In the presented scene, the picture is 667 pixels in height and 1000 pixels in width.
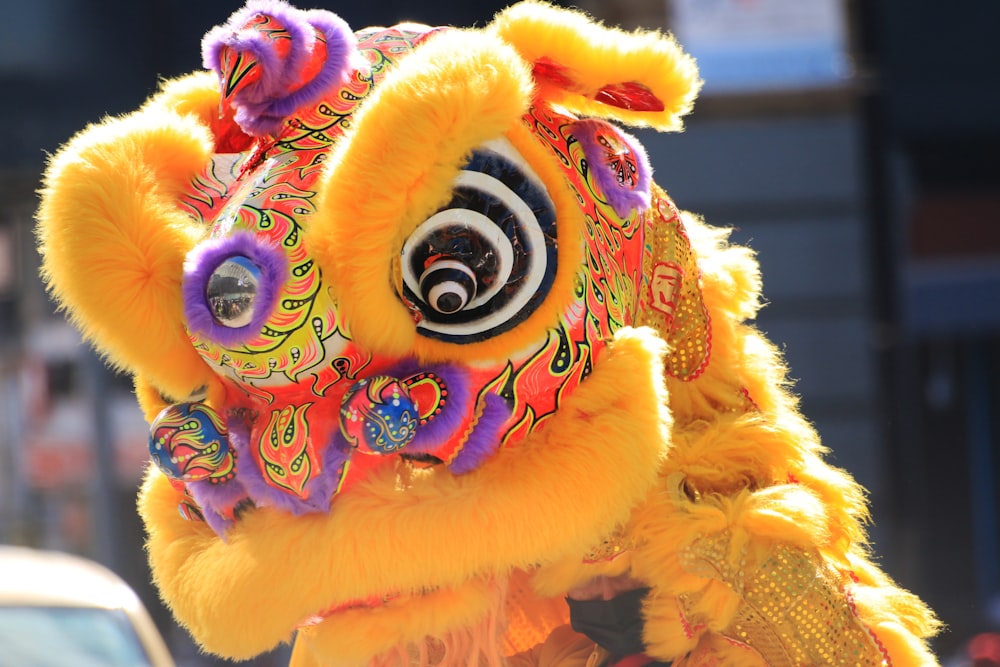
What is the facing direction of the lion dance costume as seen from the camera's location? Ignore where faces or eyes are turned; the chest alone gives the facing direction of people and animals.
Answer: facing the viewer and to the left of the viewer

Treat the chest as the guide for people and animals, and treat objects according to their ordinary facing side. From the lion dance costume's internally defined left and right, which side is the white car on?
on its right
